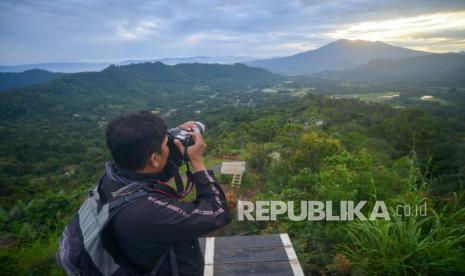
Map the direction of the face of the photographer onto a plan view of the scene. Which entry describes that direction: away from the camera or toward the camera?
away from the camera

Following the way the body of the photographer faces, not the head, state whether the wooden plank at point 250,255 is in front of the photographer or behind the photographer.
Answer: in front

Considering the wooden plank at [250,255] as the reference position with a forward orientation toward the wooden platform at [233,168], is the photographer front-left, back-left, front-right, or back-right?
back-left

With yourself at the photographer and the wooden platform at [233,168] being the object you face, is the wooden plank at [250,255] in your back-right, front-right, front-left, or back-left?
front-right

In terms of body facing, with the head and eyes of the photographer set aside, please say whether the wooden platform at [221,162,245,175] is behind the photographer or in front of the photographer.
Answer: in front

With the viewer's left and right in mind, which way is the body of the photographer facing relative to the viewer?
facing away from the viewer and to the right of the viewer
